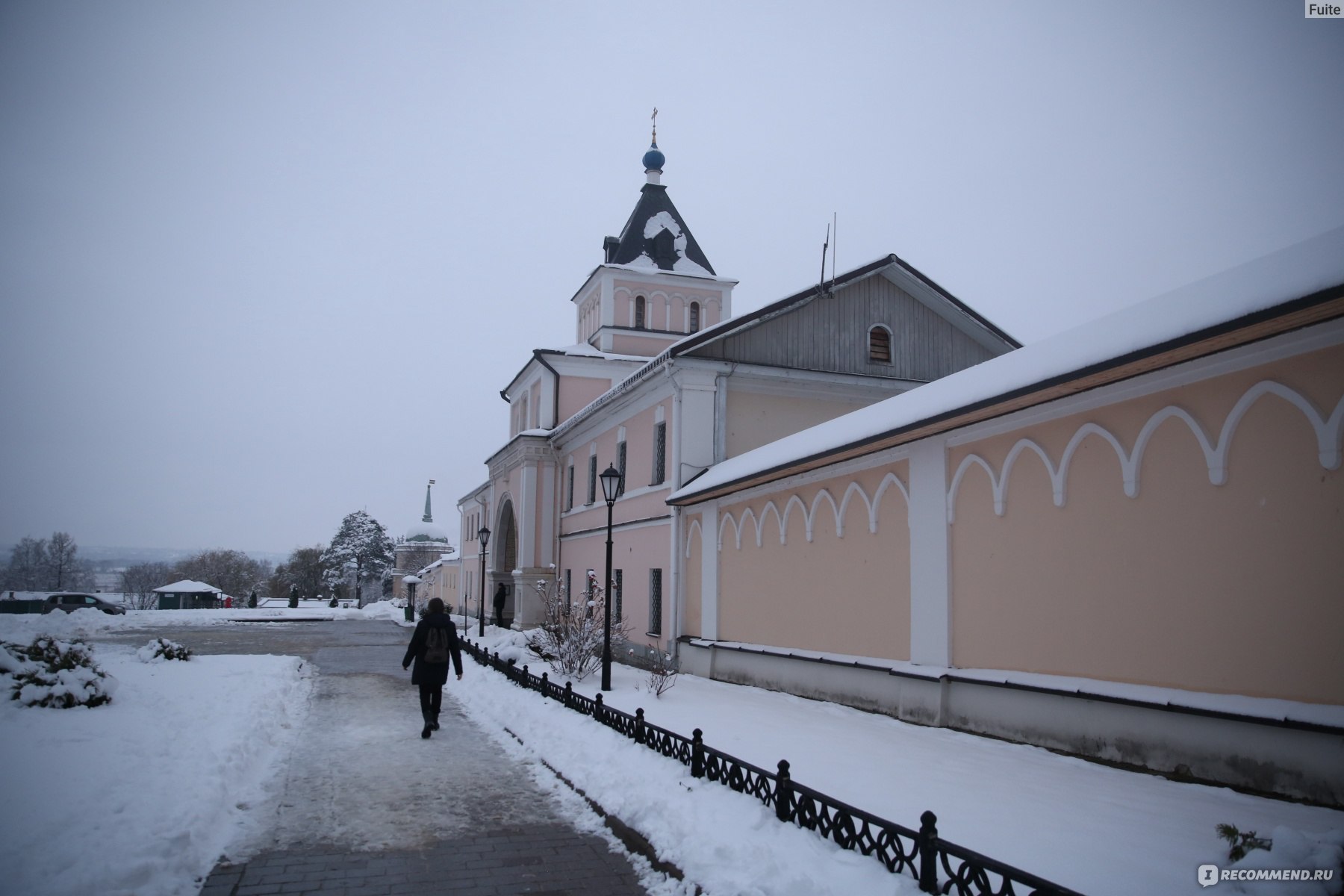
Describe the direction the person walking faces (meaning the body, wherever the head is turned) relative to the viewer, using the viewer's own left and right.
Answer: facing away from the viewer

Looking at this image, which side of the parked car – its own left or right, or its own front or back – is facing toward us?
right

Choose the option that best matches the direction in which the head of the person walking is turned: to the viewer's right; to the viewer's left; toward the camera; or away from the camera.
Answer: away from the camera

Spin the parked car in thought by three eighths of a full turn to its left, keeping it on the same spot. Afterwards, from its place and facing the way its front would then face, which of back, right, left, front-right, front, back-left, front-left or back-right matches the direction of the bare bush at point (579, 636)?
back-left

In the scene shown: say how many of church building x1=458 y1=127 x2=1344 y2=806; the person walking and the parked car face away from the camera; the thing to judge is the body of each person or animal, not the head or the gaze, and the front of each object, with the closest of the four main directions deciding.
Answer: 1

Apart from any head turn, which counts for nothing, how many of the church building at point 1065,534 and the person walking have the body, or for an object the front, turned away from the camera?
1

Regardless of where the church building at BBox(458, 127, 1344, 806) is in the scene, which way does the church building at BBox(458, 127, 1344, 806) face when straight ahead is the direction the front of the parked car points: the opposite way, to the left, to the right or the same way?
the opposite way

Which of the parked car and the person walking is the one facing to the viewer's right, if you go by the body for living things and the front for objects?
the parked car

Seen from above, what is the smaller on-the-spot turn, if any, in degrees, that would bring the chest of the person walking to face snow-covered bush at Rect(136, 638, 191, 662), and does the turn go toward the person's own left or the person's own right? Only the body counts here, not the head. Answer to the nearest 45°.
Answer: approximately 45° to the person's own left

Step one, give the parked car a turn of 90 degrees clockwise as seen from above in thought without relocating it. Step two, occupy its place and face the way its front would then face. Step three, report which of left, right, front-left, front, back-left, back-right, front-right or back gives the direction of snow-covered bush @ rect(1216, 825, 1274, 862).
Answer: front

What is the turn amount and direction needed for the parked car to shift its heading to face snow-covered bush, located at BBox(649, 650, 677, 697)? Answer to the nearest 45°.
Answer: approximately 90° to its right

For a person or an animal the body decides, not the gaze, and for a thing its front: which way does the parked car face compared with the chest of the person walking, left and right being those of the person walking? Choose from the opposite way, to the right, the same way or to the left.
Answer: to the right

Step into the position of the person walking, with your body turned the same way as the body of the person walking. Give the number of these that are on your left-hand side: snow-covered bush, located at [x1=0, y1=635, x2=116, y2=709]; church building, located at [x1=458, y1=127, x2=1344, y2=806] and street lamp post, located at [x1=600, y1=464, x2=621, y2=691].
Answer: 1

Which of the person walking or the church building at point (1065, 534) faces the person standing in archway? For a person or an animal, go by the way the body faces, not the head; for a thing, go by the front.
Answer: the person walking

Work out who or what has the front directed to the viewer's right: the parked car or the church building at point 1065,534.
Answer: the parked car

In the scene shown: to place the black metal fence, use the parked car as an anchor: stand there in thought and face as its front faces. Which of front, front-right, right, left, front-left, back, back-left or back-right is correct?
right
